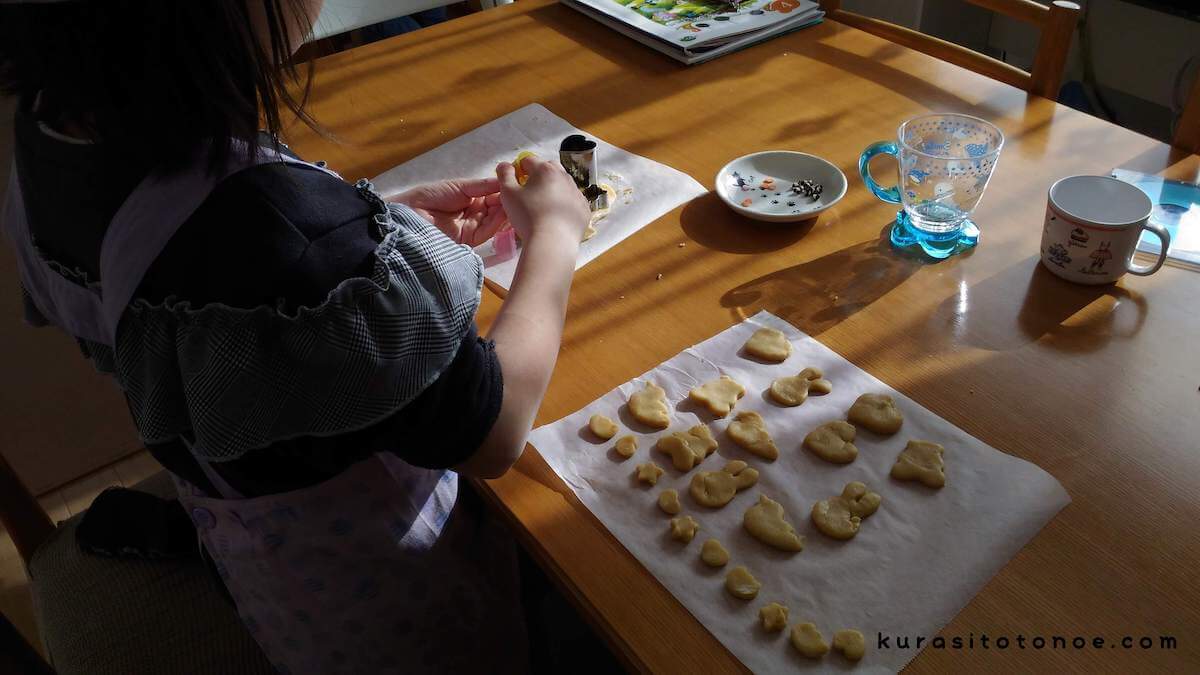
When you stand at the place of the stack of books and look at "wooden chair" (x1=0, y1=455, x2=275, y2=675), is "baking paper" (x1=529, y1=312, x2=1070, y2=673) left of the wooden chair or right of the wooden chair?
left

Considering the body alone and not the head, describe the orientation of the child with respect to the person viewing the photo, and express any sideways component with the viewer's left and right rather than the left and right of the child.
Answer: facing away from the viewer and to the right of the viewer

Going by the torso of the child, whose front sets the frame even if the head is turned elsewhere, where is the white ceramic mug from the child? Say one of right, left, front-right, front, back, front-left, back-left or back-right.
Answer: front-right

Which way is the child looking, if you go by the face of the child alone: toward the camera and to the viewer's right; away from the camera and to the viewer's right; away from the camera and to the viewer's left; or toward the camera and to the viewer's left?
away from the camera and to the viewer's right

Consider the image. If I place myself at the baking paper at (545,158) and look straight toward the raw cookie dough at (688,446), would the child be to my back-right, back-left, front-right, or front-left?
front-right

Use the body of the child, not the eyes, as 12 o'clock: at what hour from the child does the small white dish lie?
The small white dish is roughly at 1 o'clock from the child.
